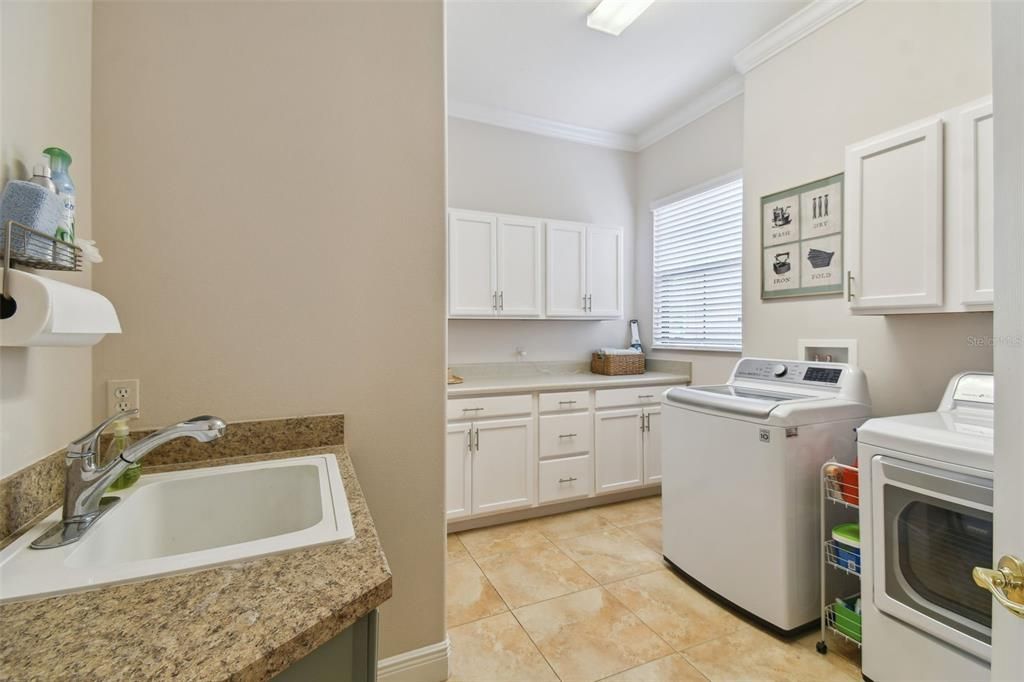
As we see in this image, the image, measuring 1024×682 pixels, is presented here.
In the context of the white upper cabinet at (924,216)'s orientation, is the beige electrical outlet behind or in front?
in front

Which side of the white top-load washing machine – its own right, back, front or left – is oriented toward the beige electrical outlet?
front

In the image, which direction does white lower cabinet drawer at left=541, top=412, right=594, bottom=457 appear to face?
toward the camera

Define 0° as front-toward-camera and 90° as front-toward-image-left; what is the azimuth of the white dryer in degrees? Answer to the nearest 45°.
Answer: approximately 45°

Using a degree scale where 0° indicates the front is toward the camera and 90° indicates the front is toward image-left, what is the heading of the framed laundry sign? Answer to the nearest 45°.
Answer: approximately 45°

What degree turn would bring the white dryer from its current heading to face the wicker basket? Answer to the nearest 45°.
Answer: approximately 90° to its right

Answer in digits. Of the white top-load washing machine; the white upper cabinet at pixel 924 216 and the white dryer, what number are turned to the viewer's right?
0

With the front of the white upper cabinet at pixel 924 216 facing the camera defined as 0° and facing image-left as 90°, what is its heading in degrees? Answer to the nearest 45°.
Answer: approximately 45°

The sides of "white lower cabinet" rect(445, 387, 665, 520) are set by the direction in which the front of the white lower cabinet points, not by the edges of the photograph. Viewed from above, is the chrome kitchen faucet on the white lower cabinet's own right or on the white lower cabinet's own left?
on the white lower cabinet's own right

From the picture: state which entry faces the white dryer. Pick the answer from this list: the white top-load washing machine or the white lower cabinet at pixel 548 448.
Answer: the white lower cabinet

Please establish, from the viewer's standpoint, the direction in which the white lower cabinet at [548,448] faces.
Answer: facing the viewer and to the right of the viewer

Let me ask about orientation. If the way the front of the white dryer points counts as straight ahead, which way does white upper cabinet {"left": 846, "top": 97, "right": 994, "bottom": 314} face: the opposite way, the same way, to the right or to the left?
the same way

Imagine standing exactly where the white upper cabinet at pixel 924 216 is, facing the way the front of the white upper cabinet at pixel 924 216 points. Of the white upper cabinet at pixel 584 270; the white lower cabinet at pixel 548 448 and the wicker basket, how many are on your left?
0

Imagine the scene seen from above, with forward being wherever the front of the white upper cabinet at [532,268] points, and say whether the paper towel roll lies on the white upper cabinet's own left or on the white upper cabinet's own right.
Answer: on the white upper cabinet's own right

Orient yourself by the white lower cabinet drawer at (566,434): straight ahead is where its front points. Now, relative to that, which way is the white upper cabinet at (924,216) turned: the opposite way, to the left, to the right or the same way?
to the right

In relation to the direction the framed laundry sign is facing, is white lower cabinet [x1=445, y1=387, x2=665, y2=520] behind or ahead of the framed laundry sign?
ahead
